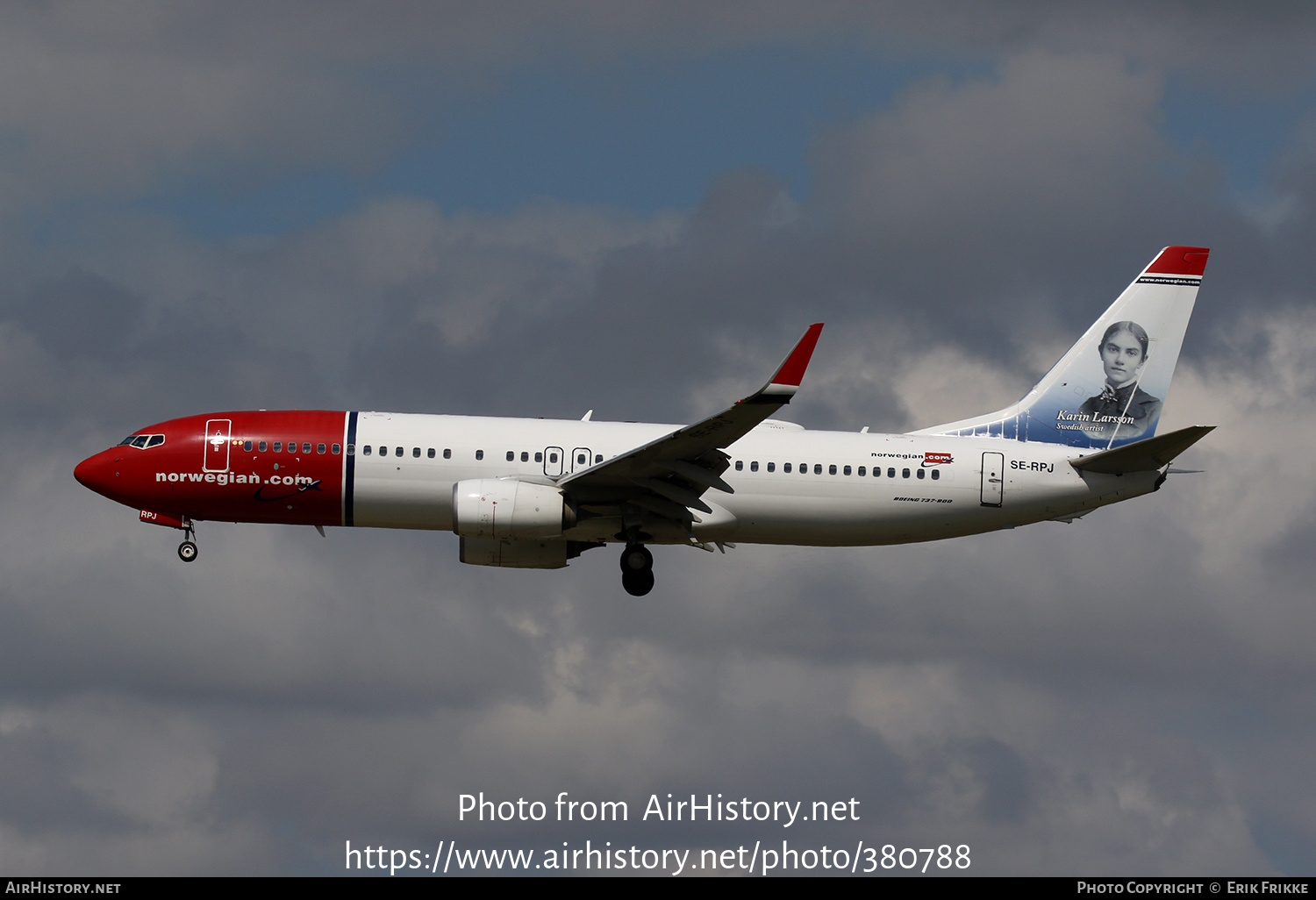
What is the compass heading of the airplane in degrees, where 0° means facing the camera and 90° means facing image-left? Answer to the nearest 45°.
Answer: approximately 90°
